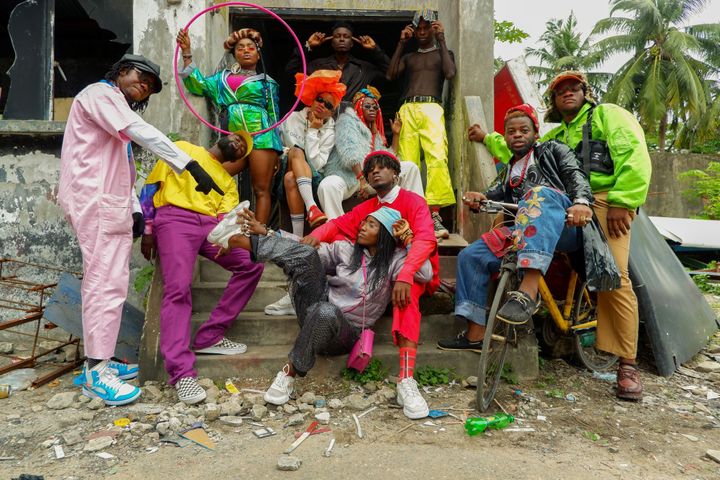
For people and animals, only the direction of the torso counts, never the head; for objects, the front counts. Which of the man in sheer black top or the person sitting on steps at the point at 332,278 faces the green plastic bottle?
the man in sheer black top

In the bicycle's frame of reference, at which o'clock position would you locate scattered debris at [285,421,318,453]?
The scattered debris is roughly at 12 o'clock from the bicycle.

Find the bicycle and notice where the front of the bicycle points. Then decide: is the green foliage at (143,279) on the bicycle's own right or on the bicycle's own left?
on the bicycle's own right

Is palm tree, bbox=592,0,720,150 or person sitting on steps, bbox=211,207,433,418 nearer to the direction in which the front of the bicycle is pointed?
the person sitting on steps
